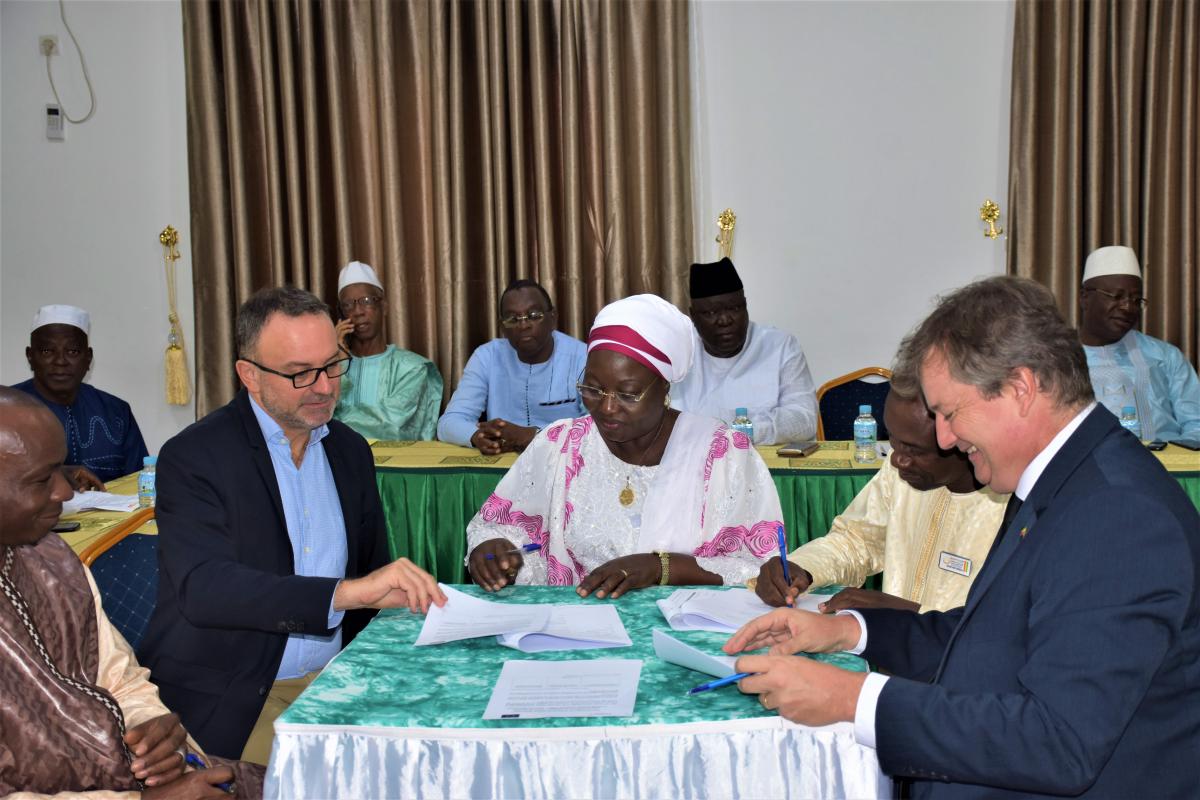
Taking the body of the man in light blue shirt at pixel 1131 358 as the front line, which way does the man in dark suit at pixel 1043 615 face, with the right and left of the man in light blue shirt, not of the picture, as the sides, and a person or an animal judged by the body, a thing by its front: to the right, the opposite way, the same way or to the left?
to the right

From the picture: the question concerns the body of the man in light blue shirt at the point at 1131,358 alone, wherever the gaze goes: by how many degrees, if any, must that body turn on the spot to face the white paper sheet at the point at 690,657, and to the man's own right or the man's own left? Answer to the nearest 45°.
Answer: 0° — they already face it

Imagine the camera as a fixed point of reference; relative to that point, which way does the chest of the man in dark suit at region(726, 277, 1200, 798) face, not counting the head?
to the viewer's left

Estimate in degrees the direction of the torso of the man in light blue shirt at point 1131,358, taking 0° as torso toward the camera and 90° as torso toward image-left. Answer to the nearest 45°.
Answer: approximately 0°

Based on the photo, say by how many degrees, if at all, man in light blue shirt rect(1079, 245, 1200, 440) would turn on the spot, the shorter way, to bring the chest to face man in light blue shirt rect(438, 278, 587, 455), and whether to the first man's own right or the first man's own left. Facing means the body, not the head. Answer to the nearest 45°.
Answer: approximately 90° to the first man's own right

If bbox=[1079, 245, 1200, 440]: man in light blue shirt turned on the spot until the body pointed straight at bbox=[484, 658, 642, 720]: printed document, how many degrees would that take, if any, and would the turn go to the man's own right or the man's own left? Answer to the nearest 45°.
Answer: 0° — they already face it

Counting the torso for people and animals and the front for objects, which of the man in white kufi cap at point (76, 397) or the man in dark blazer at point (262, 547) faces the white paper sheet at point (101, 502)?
the man in white kufi cap

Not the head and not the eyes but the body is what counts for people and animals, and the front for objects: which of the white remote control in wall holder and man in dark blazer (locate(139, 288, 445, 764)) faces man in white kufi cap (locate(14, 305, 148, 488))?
the white remote control in wall holder
